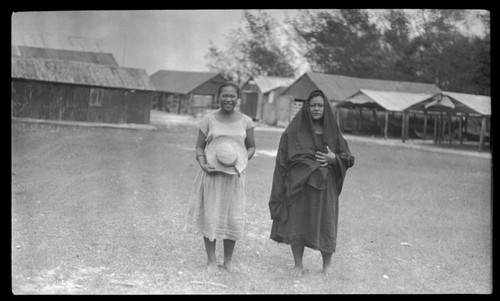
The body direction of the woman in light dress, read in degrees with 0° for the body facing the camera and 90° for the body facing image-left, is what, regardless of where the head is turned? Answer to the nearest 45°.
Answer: approximately 0°

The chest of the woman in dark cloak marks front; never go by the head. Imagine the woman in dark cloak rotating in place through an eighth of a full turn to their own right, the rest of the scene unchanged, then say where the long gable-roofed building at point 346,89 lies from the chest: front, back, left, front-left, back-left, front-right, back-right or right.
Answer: back-right

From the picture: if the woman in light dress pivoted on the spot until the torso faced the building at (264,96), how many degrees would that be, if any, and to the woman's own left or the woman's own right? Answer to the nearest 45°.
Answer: approximately 180°

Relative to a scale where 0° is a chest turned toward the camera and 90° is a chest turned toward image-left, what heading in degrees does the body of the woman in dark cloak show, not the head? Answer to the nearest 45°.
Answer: approximately 0°

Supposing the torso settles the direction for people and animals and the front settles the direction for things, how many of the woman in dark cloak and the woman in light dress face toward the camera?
2

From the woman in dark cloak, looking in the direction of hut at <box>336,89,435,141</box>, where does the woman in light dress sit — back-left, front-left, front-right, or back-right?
back-left

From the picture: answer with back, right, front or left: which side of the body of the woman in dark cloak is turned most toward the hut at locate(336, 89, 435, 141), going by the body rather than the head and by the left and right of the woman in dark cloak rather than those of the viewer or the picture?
back

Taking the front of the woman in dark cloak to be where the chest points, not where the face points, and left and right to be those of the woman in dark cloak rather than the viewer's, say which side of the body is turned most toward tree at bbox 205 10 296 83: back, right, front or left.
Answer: back

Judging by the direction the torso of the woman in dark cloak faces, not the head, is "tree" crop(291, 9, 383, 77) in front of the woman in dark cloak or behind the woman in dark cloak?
behind
